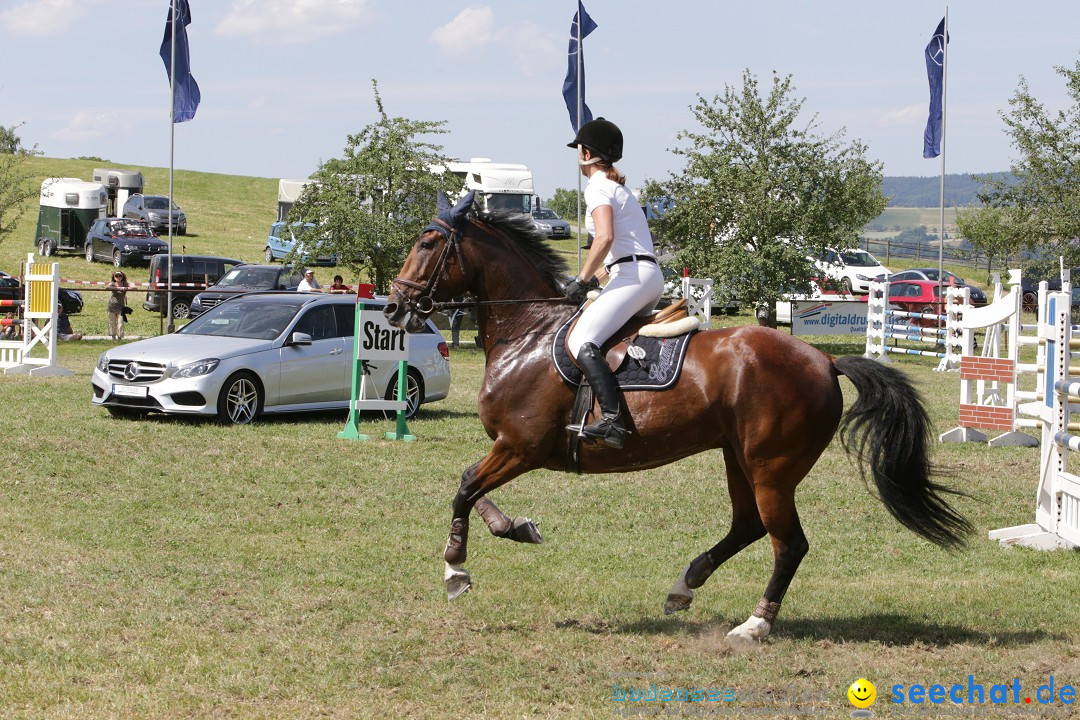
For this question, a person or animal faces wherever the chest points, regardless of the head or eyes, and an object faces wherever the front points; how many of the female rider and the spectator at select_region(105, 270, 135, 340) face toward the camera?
1

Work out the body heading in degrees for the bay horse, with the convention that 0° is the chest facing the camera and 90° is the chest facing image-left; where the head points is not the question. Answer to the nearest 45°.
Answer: approximately 90°

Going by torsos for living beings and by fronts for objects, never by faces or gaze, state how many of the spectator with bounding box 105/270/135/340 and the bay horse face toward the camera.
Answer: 1

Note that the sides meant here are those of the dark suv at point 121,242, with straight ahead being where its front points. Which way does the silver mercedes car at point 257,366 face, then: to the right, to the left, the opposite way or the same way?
to the right

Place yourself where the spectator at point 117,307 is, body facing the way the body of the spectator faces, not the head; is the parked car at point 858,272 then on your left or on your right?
on your left

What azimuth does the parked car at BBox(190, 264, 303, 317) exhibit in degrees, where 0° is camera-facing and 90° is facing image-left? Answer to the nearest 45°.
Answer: approximately 45°

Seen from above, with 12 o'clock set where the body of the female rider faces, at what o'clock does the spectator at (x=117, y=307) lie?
The spectator is roughly at 2 o'clock from the female rider.

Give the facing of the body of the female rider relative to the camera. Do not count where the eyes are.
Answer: to the viewer's left
